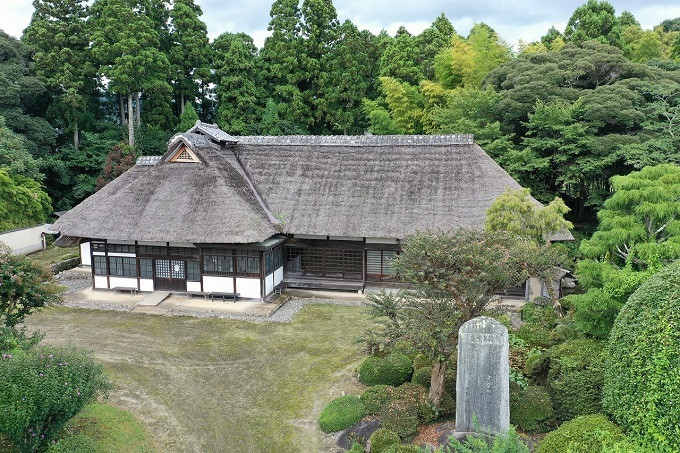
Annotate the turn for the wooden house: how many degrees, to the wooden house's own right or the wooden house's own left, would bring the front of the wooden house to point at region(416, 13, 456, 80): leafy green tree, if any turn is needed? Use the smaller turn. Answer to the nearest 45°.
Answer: approximately 135° to the wooden house's own left

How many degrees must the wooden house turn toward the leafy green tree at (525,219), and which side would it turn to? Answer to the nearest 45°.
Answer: approximately 45° to its left

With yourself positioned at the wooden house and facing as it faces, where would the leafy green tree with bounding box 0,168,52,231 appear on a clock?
The leafy green tree is roughly at 4 o'clock from the wooden house.

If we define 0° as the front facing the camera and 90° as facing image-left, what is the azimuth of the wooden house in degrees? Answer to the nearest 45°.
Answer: approximately 0°

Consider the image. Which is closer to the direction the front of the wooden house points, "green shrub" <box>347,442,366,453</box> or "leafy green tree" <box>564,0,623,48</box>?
the green shrub

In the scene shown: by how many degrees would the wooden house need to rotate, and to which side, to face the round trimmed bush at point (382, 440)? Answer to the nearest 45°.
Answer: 0° — it already faces it

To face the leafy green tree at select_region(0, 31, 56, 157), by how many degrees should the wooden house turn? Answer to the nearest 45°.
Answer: approximately 135° to its right

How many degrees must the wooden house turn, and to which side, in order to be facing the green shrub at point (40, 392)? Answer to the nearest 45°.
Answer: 0° — it already faces it

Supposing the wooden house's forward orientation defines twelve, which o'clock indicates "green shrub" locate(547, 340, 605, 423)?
The green shrub is roughly at 11 o'clock from the wooden house.

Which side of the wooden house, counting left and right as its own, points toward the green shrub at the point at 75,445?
front

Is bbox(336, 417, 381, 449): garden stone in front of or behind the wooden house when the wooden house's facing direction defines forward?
in front

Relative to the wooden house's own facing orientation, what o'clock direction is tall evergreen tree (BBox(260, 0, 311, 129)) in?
The tall evergreen tree is roughly at 6 o'clock from the wooden house.

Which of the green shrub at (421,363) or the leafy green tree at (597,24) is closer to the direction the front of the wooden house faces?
the green shrub

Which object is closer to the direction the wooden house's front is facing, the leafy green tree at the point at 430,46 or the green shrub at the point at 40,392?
the green shrub

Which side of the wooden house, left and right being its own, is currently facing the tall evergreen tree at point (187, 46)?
back
